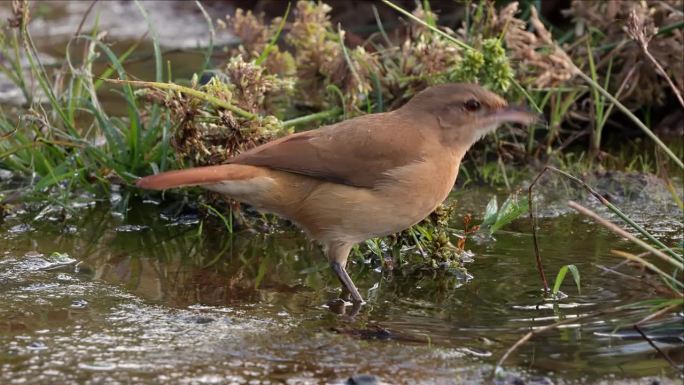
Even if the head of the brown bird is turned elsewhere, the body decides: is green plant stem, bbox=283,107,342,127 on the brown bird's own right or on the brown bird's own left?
on the brown bird's own left

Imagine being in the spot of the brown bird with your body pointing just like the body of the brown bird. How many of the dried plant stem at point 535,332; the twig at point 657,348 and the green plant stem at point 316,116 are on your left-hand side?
1

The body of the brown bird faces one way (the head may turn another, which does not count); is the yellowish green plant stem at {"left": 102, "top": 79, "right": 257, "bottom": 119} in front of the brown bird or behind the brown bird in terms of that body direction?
behind

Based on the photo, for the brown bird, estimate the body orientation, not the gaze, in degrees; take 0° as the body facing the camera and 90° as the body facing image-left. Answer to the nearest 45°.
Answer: approximately 270°

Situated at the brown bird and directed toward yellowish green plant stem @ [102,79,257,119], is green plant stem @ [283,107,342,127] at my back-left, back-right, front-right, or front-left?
front-right

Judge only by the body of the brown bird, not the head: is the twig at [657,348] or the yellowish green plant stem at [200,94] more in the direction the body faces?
the twig

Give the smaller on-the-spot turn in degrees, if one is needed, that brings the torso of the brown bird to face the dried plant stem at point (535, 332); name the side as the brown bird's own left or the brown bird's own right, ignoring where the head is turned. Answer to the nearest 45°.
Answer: approximately 45° to the brown bird's own right

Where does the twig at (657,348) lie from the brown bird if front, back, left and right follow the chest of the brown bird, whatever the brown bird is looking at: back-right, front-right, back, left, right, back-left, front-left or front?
front-right
